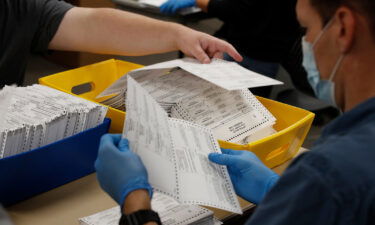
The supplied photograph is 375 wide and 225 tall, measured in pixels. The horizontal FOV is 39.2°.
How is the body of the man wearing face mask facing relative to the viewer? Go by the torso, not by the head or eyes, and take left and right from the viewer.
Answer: facing away from the viewer and to the left of the viewer

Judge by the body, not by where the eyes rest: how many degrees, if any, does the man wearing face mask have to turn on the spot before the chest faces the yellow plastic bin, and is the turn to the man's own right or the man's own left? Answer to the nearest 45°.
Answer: approximately 45° to the man's own right

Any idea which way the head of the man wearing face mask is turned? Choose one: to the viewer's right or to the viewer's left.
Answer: to the viewer's left
